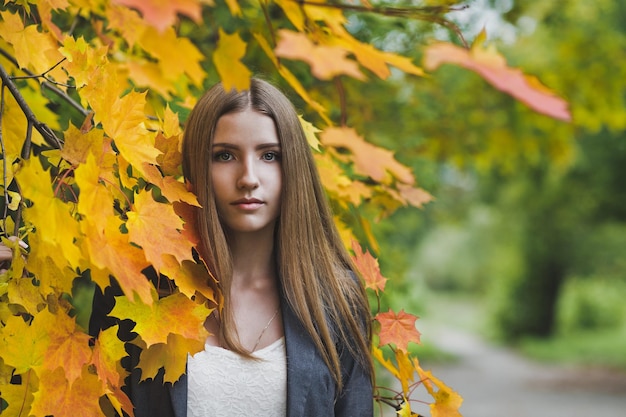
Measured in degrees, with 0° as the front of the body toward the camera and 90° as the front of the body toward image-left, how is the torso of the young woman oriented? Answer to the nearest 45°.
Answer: approximately 0°

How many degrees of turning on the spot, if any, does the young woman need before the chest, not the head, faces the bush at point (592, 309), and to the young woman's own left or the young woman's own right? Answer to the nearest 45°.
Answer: approximately 135° to the young woman's own left
